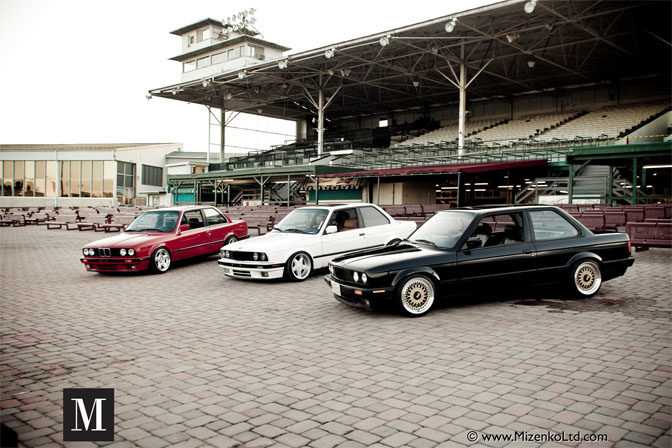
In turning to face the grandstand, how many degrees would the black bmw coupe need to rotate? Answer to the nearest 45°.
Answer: approximately 135° to its right

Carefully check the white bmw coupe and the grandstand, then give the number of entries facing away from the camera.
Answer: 0

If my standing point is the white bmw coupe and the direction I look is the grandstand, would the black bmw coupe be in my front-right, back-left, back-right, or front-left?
back-right

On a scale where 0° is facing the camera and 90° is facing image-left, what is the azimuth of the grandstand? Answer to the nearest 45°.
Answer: approximately 45°

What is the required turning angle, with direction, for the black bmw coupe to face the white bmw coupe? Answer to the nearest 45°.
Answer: approximately 90° to its right

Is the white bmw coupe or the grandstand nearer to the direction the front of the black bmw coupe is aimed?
the white bmw coupe

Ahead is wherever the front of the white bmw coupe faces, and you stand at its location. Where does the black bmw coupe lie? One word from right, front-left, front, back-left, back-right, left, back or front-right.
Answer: left

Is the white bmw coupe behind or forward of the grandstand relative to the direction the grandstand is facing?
forward

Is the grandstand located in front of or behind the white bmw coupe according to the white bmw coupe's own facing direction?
behind

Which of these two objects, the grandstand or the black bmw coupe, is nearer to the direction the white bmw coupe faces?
the black bmw coupe

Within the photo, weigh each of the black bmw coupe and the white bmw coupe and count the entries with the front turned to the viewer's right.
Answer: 0

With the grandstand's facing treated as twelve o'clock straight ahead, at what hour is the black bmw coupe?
The black bmw coupe is roughly at 11 o'clock from the grandstand.
